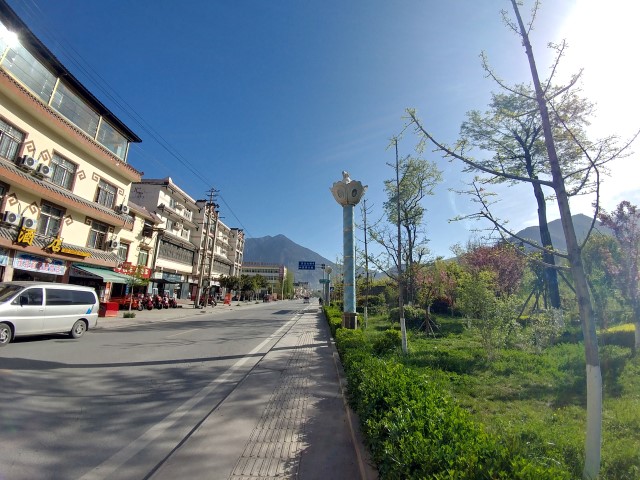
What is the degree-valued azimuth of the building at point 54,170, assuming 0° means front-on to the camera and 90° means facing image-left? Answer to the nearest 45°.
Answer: approximately 315°

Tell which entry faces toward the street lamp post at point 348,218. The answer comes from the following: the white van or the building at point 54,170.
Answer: the building

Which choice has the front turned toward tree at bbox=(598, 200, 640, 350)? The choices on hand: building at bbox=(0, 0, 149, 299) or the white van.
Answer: the building

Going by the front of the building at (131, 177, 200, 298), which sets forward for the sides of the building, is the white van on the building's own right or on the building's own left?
on the building's own right

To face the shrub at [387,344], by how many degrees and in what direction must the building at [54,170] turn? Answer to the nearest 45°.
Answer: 0° — it already faces it

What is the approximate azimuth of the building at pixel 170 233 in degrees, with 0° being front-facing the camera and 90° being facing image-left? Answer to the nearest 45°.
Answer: approximately 315°

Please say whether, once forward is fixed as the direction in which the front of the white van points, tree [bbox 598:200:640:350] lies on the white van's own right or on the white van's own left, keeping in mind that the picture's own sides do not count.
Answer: on the white van's own left

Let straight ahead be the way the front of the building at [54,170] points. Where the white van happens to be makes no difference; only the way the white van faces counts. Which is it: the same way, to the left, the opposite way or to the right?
to the right

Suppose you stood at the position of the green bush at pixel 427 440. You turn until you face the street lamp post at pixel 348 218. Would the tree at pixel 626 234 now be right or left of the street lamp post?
right

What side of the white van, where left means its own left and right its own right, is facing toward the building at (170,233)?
back

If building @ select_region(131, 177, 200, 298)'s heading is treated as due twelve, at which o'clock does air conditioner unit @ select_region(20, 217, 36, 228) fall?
The air conditioner unit is roughly at 2 o'clock from the building.

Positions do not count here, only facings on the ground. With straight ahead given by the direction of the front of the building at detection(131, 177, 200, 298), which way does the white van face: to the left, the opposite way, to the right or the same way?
to the right
